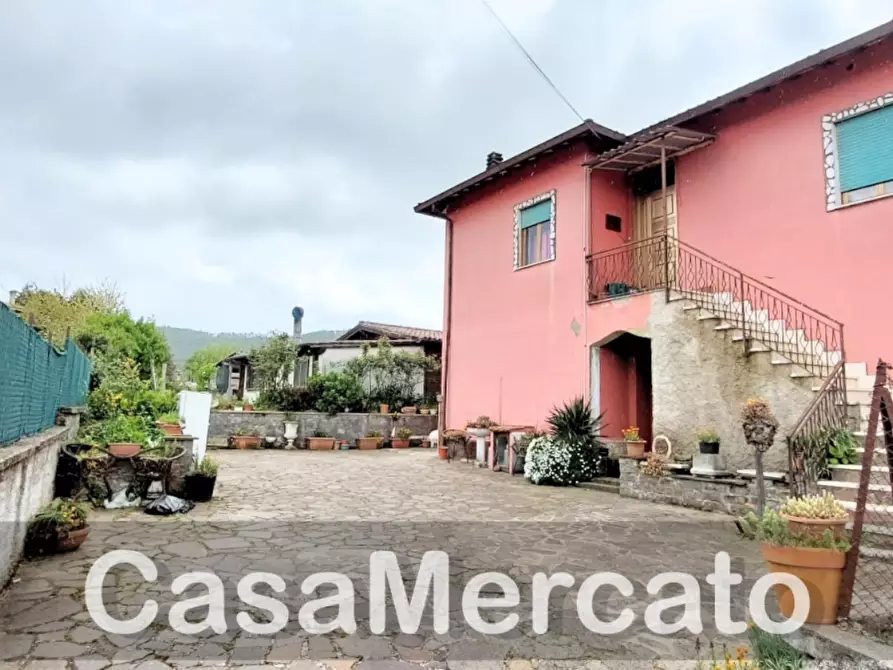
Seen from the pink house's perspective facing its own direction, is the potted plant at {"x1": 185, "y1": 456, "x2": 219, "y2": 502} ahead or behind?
ahead

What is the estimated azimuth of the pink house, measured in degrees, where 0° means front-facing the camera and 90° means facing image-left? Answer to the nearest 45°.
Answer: approximately 45°

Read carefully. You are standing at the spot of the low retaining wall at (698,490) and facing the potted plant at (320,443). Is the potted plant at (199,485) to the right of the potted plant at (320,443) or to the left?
left

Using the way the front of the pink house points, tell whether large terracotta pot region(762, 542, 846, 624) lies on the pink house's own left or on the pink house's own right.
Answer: on the pink house's own left

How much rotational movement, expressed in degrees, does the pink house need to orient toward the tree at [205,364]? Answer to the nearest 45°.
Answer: approximately 90° to its right

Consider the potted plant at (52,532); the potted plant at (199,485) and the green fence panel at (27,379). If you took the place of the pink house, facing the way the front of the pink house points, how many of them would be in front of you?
3

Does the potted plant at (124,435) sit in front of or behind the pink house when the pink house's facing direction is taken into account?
in front
